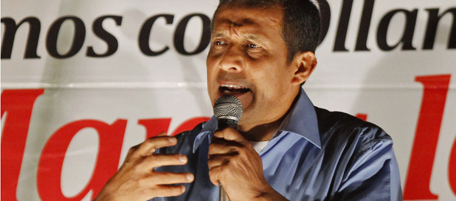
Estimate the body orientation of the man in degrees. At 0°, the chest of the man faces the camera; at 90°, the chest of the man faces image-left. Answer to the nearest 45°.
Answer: approximately 45°

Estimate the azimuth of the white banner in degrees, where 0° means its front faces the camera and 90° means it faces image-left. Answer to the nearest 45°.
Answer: approximately 0°
